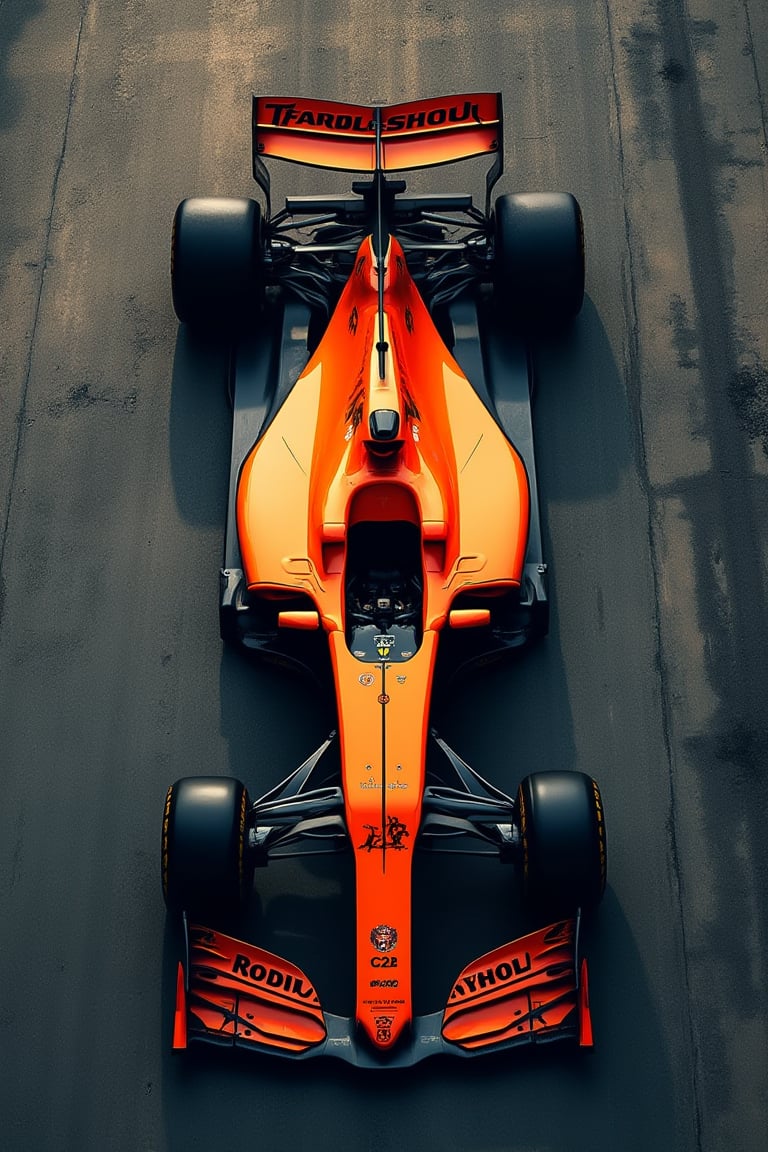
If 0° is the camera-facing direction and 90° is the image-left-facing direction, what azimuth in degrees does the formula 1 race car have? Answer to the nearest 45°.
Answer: approximately 0°
